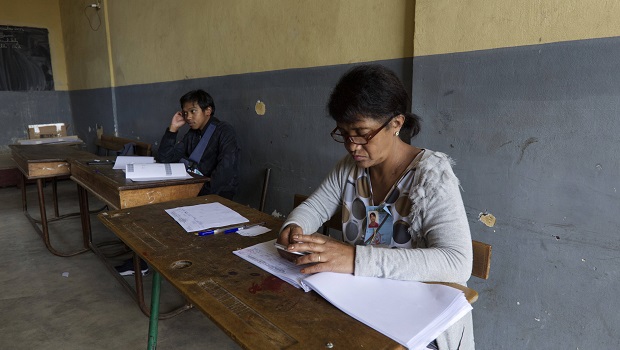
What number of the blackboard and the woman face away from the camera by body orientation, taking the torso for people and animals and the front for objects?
0

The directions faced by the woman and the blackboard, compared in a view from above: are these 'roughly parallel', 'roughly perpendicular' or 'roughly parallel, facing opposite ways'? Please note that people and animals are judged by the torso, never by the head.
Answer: roughly perpendicular

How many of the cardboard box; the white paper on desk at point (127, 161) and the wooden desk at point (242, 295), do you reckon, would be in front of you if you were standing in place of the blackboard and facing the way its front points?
3

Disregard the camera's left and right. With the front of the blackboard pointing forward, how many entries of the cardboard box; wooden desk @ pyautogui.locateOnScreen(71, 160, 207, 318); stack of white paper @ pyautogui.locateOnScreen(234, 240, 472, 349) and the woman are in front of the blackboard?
4

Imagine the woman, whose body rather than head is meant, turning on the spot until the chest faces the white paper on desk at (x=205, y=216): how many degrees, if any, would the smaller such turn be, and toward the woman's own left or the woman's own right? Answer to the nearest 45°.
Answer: approximately 90° to the woman's own right

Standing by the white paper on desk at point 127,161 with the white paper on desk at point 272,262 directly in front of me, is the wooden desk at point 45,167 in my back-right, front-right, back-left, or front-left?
back-right

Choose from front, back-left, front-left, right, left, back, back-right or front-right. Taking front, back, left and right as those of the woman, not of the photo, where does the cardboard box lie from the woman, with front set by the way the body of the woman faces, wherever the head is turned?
right

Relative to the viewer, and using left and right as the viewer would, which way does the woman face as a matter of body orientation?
facing the viewer and to the left of the viewer

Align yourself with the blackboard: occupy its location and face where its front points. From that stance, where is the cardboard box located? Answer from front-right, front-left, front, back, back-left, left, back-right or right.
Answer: front

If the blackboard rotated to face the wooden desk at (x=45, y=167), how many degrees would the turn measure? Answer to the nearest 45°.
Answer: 0° — it already faces it

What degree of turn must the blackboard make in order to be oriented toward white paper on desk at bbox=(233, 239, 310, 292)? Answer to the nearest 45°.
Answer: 0° — it already faces it

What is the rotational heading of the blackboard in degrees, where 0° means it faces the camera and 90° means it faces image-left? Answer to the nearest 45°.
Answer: approximately 0°

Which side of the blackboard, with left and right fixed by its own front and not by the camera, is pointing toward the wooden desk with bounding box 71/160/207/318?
front
